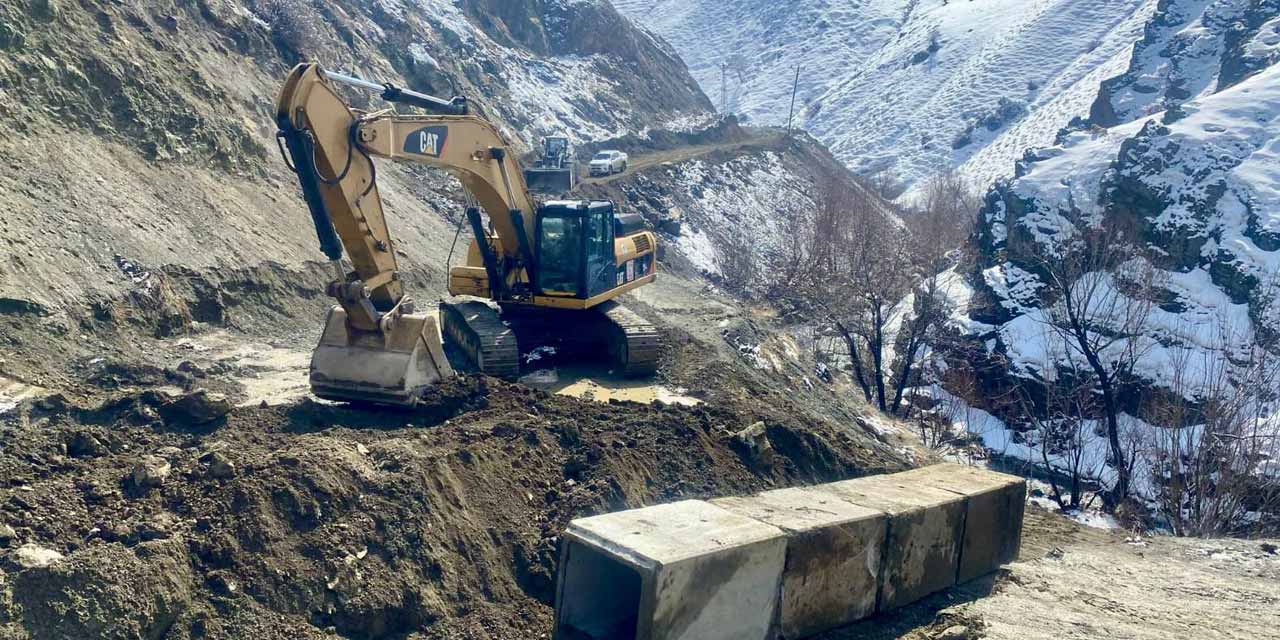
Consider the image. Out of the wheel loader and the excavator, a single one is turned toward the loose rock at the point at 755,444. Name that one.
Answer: the wheel loader

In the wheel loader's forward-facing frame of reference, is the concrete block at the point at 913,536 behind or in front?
in front

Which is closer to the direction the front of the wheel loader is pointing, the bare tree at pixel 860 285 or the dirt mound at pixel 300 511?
the dirt mound

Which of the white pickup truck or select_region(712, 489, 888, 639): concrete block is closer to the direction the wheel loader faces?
the concrete block

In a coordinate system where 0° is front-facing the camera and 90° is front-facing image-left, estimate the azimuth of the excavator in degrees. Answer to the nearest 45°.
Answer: approximately 45°

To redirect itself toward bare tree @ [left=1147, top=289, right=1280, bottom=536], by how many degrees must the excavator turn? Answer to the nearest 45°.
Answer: approximately 135° to its left

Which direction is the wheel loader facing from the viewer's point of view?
toward the camera

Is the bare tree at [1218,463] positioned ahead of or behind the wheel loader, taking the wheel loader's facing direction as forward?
ahead

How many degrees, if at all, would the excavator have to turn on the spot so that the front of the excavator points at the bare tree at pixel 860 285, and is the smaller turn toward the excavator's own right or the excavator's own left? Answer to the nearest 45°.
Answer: approximately 180°

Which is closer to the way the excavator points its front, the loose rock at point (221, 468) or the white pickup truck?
the loose rock

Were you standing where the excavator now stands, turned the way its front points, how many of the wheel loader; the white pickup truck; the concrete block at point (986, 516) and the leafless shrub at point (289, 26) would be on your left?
1

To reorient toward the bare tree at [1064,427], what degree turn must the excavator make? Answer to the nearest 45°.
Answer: approximately 180°

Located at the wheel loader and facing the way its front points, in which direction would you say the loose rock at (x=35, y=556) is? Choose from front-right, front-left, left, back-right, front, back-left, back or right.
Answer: front

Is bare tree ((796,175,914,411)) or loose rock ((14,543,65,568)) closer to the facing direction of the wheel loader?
the loose rock

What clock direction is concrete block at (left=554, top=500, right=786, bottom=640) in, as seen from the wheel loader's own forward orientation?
The concrete block is roughly at 12 o'clock from the wheel loader.

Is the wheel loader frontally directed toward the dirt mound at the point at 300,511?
yes

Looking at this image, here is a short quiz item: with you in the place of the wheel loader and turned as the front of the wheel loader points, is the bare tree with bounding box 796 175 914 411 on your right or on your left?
on your left
